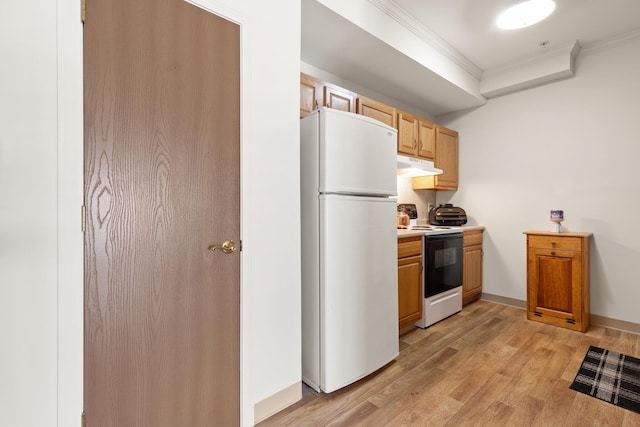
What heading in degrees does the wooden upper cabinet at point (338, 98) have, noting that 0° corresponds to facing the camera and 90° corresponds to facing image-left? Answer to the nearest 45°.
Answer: approximately 315°

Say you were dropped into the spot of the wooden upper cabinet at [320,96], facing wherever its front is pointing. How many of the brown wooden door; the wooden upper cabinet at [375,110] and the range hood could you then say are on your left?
2

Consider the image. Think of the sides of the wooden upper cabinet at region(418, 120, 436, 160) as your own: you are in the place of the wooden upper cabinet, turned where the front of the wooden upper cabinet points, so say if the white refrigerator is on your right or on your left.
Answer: on your right

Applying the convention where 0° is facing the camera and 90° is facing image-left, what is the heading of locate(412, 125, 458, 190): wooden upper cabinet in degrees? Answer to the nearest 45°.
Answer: approximately 315°

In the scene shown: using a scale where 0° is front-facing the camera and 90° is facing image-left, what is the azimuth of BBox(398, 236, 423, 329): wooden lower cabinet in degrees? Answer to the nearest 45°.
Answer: approximately 315°

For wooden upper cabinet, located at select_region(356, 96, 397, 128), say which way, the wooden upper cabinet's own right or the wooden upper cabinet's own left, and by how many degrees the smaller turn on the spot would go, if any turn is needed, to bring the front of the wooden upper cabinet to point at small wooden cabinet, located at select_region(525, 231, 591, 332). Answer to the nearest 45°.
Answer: approximately 45° to the wooden upper cabinet's own left

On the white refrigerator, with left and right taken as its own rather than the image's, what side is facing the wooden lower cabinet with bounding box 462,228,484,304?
left

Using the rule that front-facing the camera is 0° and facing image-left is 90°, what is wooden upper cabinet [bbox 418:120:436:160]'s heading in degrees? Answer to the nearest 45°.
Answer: approximately 315°

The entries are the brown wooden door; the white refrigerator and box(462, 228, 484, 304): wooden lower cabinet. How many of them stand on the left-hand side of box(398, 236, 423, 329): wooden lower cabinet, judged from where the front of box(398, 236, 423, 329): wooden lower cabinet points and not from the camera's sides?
1

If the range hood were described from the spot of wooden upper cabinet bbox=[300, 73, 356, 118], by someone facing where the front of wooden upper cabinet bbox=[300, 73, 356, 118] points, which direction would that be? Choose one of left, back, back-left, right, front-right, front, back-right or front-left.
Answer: left

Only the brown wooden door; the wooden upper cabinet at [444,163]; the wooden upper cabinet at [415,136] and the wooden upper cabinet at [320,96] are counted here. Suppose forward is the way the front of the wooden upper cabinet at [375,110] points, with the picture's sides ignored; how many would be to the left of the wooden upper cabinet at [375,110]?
2

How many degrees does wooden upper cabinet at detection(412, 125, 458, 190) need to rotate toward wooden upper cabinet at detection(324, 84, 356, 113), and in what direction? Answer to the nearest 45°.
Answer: approximately 90° to its right
